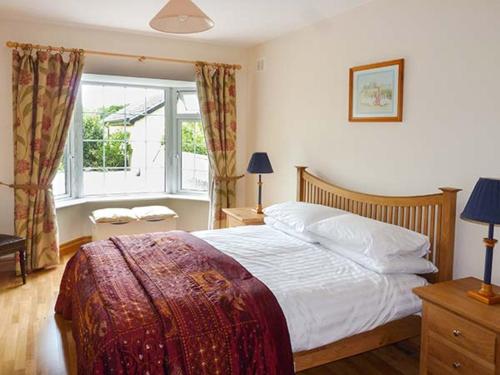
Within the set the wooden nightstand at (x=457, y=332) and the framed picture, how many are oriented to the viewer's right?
0

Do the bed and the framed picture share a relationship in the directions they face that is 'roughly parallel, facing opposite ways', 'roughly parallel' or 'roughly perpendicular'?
roughly parallel

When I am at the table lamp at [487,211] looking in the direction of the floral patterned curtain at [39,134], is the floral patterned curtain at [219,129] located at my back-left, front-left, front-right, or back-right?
front-right

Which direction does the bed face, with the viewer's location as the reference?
facing the viewer and to the left of the viewer

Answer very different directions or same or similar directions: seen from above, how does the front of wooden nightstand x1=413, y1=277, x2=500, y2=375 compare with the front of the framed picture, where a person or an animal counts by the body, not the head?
same or similar directions

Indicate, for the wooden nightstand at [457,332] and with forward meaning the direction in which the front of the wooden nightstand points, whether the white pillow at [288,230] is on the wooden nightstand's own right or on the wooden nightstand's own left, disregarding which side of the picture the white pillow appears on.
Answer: on the wooden nightstand's own right

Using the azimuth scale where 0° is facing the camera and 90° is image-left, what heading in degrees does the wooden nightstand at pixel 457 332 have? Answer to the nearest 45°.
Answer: approximately 45°

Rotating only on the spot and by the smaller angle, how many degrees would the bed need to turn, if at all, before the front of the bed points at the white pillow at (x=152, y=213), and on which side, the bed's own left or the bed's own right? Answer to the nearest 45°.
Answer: approximately 90° to the bed's own right

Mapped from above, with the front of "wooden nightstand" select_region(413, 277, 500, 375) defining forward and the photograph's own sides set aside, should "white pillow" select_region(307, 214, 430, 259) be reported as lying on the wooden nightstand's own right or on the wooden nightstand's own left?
on the wooden nightstand's own right

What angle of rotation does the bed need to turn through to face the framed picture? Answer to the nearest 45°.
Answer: approximately 180°

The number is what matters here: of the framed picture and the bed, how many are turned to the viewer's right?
0
